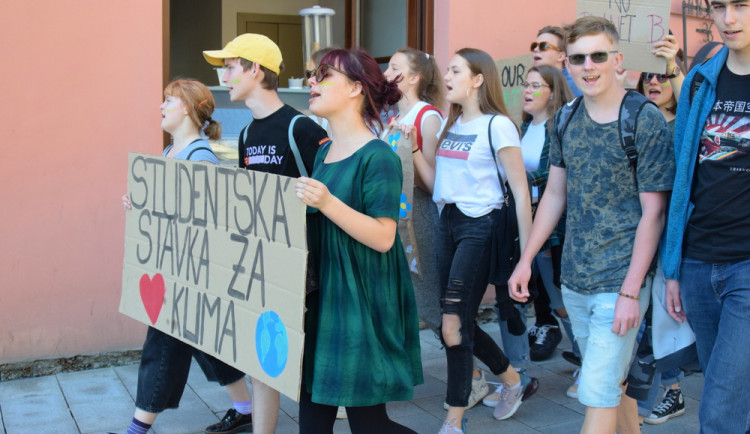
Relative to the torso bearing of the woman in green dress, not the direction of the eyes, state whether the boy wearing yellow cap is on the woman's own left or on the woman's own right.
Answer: on the woman's own right

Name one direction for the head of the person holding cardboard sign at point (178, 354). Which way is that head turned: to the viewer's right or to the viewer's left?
to the viewer's left

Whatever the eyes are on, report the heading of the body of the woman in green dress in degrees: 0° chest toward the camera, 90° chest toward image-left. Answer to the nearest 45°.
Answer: approximately 45°

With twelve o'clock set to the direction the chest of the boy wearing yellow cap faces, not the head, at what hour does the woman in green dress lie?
The woman in green dress is roughly at 10 o'clock from the boy wearing yellow cap.

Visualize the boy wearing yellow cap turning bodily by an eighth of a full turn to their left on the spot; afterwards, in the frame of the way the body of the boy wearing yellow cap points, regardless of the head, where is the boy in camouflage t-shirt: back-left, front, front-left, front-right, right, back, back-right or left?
front-left

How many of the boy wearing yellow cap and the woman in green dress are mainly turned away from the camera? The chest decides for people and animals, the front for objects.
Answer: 0

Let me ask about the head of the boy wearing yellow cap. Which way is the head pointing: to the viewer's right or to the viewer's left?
to the viewer's left

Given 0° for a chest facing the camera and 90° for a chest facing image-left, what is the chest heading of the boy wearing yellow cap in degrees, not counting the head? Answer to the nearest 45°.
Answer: approximately 45°
